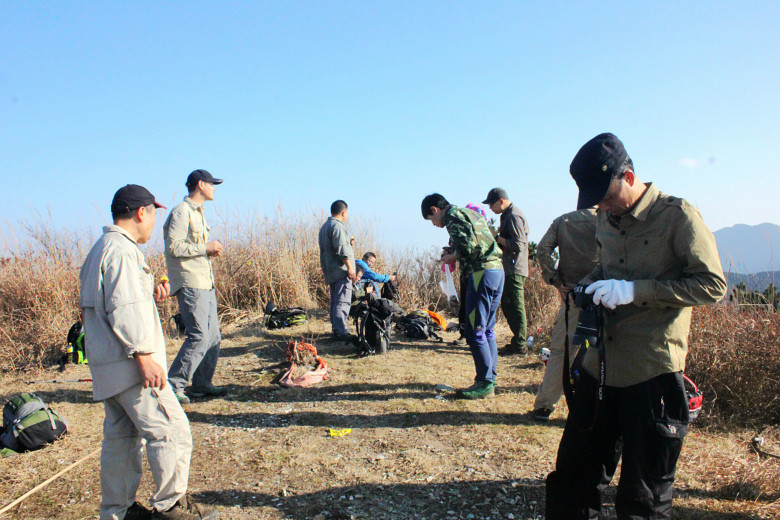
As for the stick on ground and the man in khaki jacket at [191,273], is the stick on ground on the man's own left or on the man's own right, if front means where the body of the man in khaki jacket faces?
on the man's own right

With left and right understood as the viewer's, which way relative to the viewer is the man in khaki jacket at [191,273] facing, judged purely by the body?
facing to the right of the viewer

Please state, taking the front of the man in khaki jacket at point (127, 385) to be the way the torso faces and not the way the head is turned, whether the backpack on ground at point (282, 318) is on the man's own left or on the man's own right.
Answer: on the man's own left

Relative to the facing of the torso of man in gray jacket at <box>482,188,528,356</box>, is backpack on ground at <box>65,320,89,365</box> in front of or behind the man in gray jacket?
in front

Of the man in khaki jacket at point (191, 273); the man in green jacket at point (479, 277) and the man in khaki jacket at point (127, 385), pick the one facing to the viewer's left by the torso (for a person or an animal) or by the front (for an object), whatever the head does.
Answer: the man in green jacket

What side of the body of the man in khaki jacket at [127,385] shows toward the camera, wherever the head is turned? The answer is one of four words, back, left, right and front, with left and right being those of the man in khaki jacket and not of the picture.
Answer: right

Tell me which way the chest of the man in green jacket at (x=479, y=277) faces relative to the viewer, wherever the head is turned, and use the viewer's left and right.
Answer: facing to the left of the viewer

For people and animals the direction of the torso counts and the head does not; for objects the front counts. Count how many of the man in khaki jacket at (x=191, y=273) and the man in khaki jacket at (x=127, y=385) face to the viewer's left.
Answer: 0

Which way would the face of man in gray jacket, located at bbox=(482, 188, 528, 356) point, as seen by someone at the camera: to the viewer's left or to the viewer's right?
to the viewer's left

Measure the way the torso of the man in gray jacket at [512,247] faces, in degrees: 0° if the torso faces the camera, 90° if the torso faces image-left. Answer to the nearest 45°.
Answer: approximately 90°
